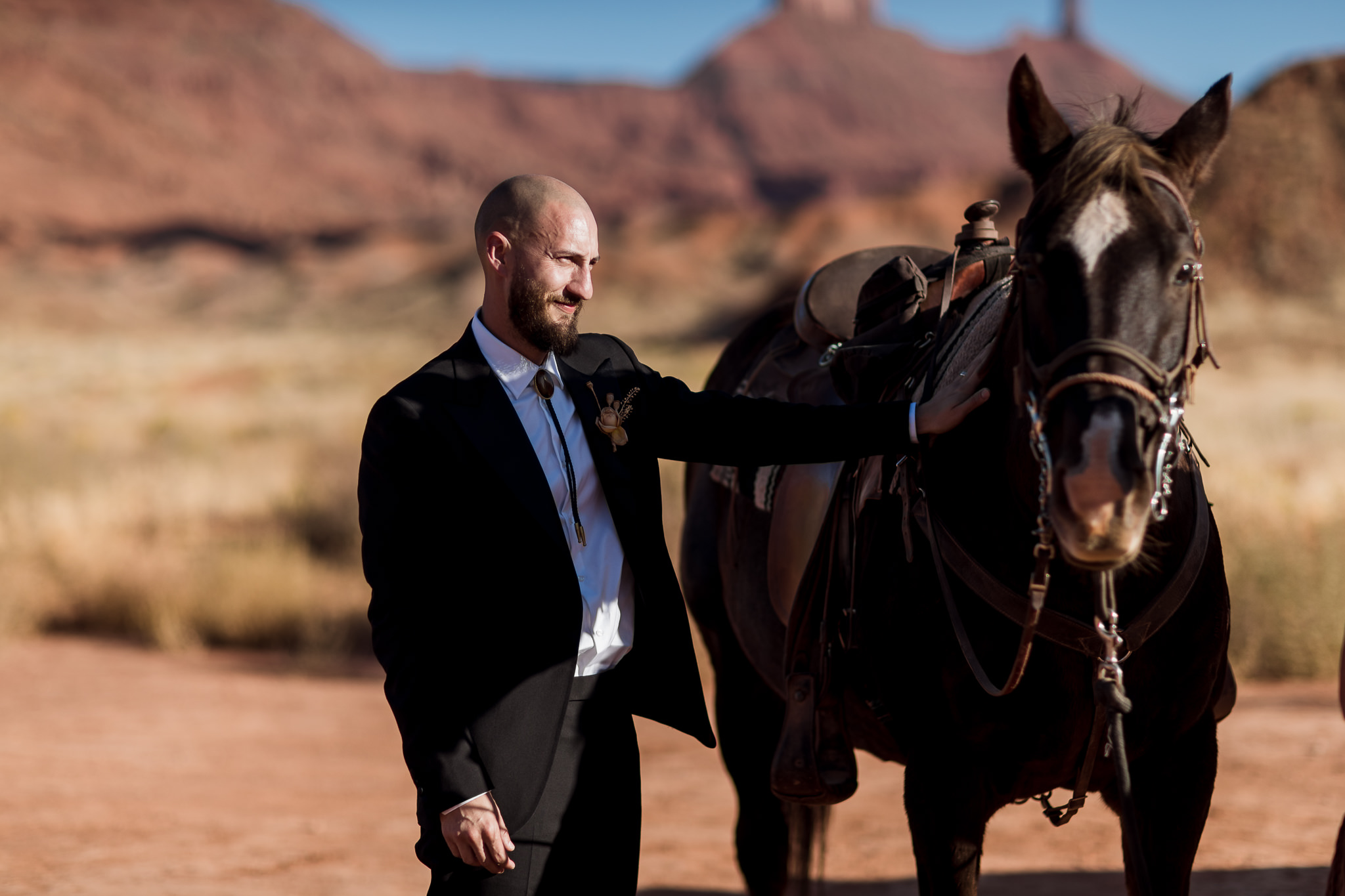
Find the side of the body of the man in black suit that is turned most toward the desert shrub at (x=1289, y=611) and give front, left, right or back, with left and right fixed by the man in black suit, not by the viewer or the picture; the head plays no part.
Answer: left

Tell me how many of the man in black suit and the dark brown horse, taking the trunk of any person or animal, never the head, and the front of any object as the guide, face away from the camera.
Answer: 0

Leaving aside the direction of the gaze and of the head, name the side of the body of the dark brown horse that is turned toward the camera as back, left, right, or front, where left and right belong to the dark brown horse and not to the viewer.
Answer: front

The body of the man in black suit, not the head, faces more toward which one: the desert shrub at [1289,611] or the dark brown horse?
the dark brown horse

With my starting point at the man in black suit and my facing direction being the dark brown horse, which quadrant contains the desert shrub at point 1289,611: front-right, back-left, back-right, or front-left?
front-left

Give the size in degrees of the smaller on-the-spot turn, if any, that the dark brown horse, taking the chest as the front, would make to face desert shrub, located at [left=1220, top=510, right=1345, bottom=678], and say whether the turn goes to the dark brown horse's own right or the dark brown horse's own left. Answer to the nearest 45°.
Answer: approximately 180°

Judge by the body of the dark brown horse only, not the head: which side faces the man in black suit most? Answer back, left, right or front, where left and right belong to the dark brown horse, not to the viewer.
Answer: right

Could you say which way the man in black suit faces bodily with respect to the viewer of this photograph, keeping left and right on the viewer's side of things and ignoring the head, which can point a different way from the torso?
facing the viewer and to the right of the viewer
